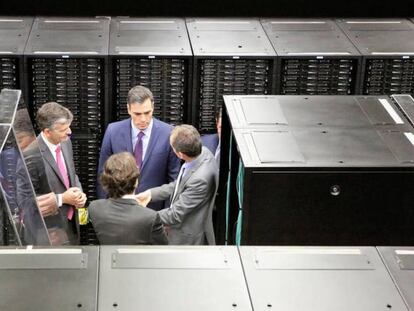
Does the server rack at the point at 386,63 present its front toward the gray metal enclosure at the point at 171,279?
yes

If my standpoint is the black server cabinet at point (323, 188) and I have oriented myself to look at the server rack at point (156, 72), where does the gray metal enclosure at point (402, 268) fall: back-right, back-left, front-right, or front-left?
back-left

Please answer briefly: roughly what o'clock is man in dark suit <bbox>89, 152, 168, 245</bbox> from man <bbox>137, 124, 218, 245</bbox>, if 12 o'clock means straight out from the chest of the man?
The man in dark suit is roughly at 10 o'clock from the man.

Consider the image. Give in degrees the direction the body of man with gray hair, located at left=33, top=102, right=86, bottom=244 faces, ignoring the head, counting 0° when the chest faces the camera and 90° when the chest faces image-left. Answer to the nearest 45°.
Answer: approximately 315°

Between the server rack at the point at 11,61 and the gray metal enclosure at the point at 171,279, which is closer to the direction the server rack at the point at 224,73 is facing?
the gray metal enclosure

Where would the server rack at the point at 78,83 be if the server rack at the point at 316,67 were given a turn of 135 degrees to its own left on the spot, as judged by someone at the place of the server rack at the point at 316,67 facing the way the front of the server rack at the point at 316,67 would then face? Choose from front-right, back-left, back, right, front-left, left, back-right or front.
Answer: back-left

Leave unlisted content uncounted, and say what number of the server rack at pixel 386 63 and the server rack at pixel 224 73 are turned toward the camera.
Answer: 2

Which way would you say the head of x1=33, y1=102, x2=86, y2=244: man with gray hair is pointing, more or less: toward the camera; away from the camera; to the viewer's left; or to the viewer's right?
to the viewer's right
